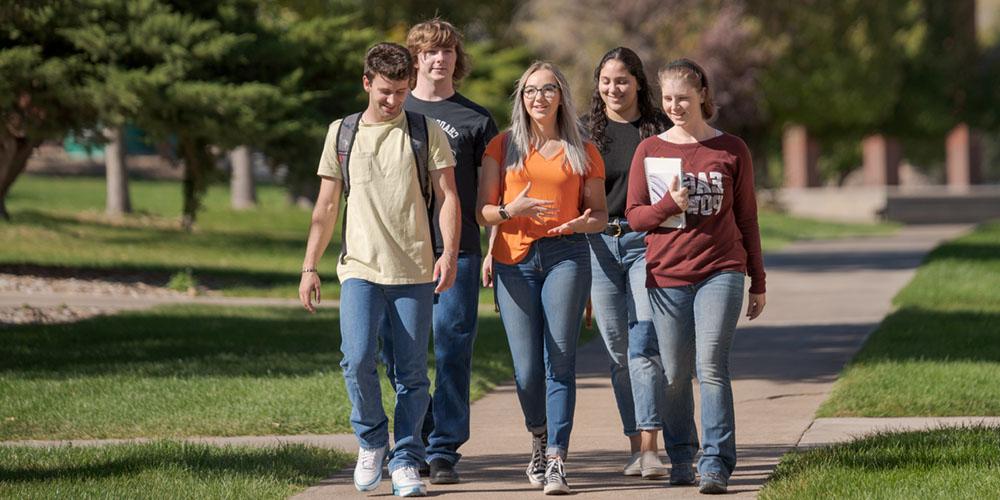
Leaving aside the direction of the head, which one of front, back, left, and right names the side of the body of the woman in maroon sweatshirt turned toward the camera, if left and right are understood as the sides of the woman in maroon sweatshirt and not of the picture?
front

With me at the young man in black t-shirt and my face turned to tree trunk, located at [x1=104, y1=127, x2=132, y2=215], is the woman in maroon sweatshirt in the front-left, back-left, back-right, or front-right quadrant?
back-right

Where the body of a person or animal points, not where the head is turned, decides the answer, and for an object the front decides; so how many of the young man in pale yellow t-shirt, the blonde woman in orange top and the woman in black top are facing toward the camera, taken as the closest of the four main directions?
3

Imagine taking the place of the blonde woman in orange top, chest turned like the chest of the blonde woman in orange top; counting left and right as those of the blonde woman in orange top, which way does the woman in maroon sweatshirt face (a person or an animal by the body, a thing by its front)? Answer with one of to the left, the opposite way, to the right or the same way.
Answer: the same way

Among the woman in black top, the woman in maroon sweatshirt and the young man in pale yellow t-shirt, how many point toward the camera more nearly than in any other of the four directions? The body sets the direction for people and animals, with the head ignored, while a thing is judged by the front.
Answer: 3

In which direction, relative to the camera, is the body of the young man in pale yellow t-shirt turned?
toward the camera

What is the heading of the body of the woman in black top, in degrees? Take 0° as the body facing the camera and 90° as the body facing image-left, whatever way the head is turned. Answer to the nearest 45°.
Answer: approximately 0°

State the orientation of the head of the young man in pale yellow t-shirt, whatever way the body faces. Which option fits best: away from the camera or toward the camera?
toward the camera

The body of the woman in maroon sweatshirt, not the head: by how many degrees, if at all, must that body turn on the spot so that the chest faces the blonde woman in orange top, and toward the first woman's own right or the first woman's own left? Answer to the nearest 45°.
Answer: approximately 90° to the first woman's own right

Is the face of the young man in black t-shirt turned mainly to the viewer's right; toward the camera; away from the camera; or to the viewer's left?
toward the camera

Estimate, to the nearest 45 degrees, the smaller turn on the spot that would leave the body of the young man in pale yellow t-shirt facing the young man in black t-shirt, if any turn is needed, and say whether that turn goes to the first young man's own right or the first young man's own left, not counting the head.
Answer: approximately 135° to the first young man's own left

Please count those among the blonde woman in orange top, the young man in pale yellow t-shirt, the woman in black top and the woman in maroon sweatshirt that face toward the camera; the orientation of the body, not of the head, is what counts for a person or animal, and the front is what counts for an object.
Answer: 4

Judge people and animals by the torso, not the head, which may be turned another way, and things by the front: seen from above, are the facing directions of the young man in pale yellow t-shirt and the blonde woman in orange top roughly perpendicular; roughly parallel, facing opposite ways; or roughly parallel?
roughly parallel

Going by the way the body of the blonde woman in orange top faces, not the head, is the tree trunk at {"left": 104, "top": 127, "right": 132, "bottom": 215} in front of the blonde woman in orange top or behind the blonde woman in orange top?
behind

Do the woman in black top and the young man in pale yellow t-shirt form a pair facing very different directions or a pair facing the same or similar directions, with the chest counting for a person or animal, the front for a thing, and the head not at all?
same or similar directions

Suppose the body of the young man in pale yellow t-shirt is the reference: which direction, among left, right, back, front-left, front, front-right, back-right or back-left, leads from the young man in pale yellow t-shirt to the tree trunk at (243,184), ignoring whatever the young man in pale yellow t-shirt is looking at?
back

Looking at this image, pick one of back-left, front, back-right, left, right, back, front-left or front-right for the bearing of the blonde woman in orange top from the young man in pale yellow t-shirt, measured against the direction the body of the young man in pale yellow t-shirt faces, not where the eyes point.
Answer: left

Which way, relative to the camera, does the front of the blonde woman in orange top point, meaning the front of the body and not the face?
toward the camera

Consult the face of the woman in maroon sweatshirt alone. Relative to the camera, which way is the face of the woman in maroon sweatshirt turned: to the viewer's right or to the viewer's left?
to the viewer's left

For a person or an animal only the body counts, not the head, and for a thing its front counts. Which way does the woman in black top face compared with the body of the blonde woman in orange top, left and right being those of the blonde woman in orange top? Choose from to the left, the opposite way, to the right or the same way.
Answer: the same way
